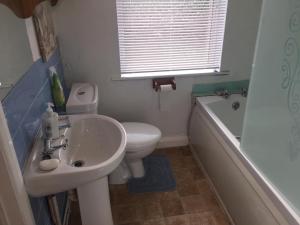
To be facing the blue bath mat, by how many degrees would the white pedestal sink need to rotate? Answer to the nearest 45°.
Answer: approximately 45° to its left

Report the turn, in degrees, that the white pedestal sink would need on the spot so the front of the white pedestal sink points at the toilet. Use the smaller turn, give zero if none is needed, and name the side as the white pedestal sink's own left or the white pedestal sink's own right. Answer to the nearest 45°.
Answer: approximately 45° to the white pedestal sink's own left

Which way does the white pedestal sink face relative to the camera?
to the viewer's right

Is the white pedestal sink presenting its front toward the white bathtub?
yes
